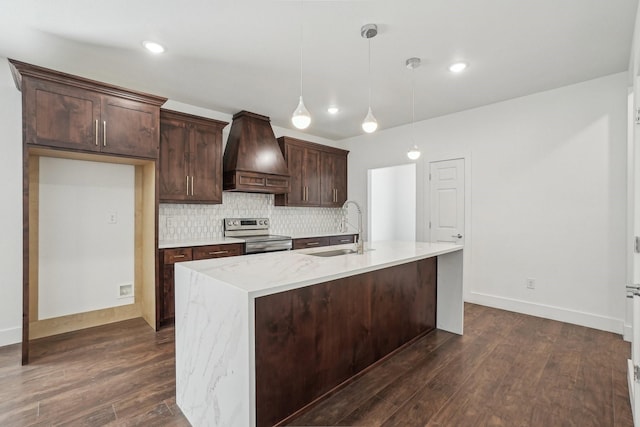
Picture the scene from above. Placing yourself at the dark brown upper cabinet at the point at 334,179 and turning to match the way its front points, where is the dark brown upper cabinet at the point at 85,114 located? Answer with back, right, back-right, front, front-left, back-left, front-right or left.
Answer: right

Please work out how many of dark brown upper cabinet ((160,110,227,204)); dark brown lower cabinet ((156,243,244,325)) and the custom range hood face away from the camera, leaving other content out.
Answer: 0

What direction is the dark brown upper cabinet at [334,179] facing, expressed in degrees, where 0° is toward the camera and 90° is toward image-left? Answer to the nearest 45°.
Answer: approximately 315°

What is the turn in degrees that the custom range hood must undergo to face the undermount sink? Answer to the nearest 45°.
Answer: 0° — it already faces it

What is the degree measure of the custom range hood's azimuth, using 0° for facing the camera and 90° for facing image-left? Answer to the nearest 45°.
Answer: approximately 315°

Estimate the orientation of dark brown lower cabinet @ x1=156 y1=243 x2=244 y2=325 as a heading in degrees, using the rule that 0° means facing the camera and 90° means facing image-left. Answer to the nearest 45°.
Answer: approximately 315°

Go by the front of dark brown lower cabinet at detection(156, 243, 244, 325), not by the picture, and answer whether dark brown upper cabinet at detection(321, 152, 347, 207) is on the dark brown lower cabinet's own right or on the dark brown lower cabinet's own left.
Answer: on the dark brown lower cabinet's own left

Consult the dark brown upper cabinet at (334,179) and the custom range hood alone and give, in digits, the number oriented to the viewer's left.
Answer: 0

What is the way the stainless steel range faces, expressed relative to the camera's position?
facing the viewer and to the right of the viewer

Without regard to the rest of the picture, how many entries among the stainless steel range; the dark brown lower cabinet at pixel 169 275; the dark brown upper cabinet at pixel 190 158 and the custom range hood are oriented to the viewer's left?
0

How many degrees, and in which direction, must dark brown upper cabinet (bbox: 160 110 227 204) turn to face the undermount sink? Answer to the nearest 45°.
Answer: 0° — it already faces it

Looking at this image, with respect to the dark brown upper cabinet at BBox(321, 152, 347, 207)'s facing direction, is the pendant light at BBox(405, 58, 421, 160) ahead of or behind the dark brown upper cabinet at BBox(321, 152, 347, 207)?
ahead

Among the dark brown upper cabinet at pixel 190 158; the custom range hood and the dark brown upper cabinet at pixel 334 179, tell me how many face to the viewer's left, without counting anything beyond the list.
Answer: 0

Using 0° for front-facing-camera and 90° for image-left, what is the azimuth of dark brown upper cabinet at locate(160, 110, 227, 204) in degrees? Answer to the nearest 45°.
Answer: approximately 315°

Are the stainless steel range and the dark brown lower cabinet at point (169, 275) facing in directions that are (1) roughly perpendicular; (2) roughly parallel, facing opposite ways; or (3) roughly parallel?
roughly parallel

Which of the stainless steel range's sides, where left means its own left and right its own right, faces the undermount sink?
front
